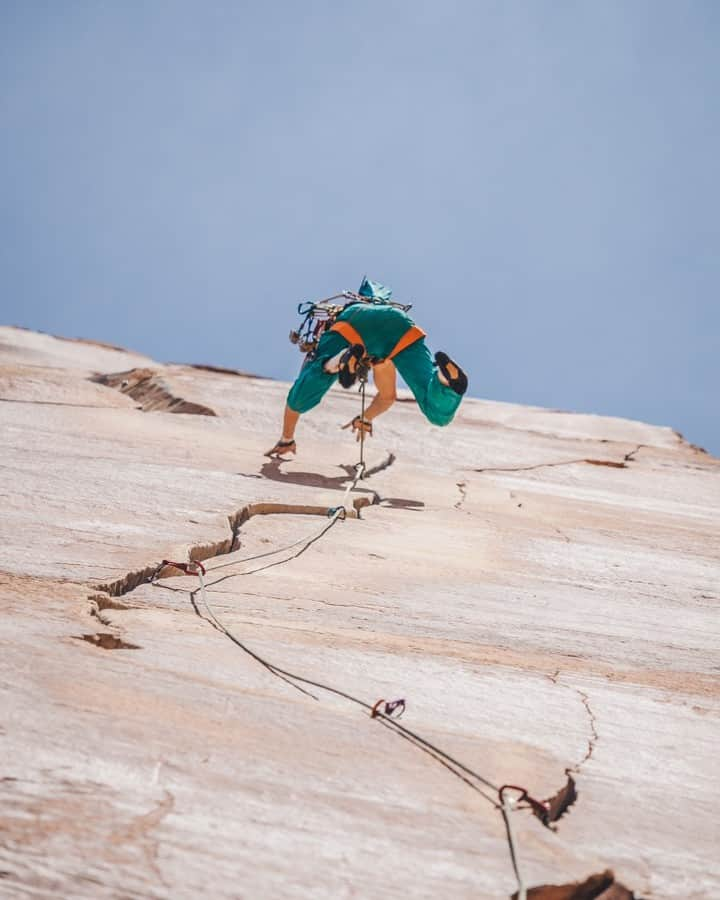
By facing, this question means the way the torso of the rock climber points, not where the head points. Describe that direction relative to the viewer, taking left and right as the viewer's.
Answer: facing away from the viewer

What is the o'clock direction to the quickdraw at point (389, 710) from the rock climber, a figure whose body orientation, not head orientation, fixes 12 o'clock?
The quickdraw is roughly at 6 o'clock from the rock climber.
